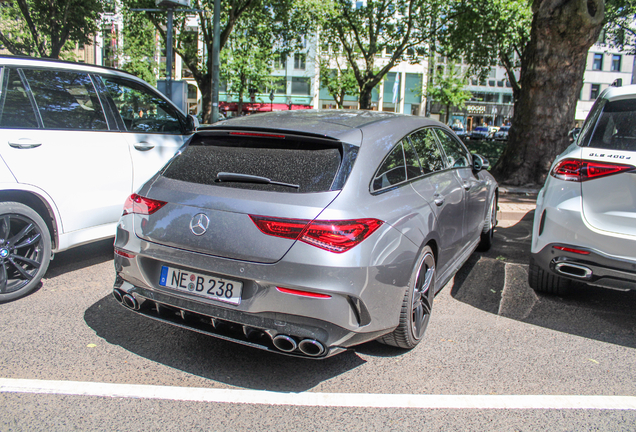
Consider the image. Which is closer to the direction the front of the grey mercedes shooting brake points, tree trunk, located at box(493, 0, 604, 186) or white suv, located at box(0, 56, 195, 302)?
the tree trunk

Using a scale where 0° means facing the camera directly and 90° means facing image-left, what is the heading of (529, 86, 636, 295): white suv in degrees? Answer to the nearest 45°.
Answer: approximately 180°

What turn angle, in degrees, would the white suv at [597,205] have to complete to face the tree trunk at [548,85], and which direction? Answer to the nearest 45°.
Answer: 0° — it already faces it

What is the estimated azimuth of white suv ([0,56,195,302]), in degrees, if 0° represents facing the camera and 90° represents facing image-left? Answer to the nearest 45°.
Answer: approximately 225°

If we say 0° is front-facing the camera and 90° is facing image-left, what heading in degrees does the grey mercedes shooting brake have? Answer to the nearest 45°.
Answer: approximately 225°

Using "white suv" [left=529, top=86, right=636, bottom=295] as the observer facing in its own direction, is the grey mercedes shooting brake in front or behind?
behind

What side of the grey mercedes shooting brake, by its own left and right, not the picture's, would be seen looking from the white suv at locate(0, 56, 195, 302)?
left
